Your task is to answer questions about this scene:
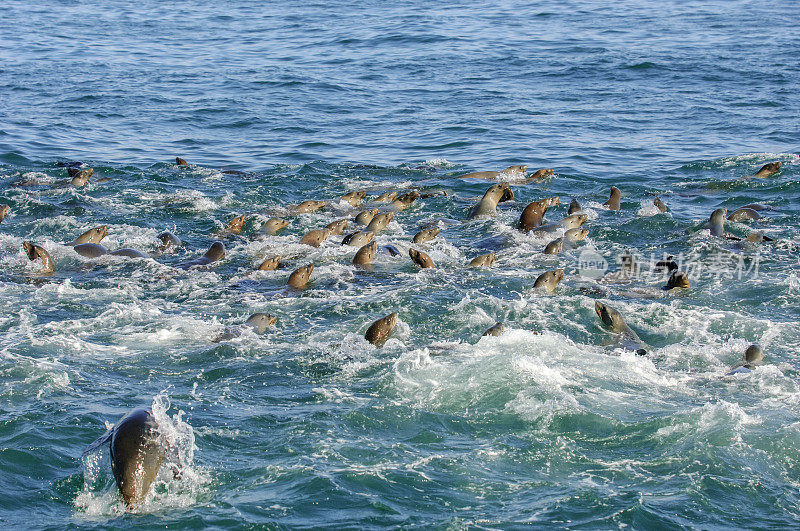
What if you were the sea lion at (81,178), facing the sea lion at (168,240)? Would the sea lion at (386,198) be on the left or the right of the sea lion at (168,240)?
left

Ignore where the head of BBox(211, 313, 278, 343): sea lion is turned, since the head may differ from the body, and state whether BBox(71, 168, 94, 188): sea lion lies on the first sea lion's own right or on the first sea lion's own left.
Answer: on the first sea lion's own left

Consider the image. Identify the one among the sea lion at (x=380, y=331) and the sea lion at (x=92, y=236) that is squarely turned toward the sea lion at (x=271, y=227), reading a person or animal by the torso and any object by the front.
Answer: the sea lion at (x=92, y=236)

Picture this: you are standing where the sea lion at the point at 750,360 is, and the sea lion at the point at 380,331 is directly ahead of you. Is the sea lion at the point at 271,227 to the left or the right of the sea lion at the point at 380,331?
right
